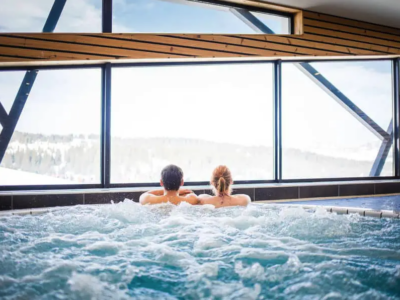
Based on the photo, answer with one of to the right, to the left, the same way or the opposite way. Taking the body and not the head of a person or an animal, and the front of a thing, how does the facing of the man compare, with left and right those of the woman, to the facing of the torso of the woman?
the same way

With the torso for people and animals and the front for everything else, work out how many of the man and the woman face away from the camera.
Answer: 2

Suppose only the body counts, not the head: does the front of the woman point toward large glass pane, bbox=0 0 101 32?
no

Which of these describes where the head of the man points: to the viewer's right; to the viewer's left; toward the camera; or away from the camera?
away from the camera

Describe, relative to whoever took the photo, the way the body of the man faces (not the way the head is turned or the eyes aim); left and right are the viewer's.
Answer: facing away from the viewer

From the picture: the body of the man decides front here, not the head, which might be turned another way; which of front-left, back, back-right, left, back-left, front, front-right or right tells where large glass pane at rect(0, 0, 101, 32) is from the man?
front-left

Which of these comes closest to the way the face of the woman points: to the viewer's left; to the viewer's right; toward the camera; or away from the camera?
away from the camera

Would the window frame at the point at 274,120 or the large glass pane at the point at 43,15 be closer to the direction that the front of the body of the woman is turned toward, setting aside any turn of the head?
the window frame

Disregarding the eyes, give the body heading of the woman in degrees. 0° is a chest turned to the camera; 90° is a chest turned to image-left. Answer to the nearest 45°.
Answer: approximately 180°
